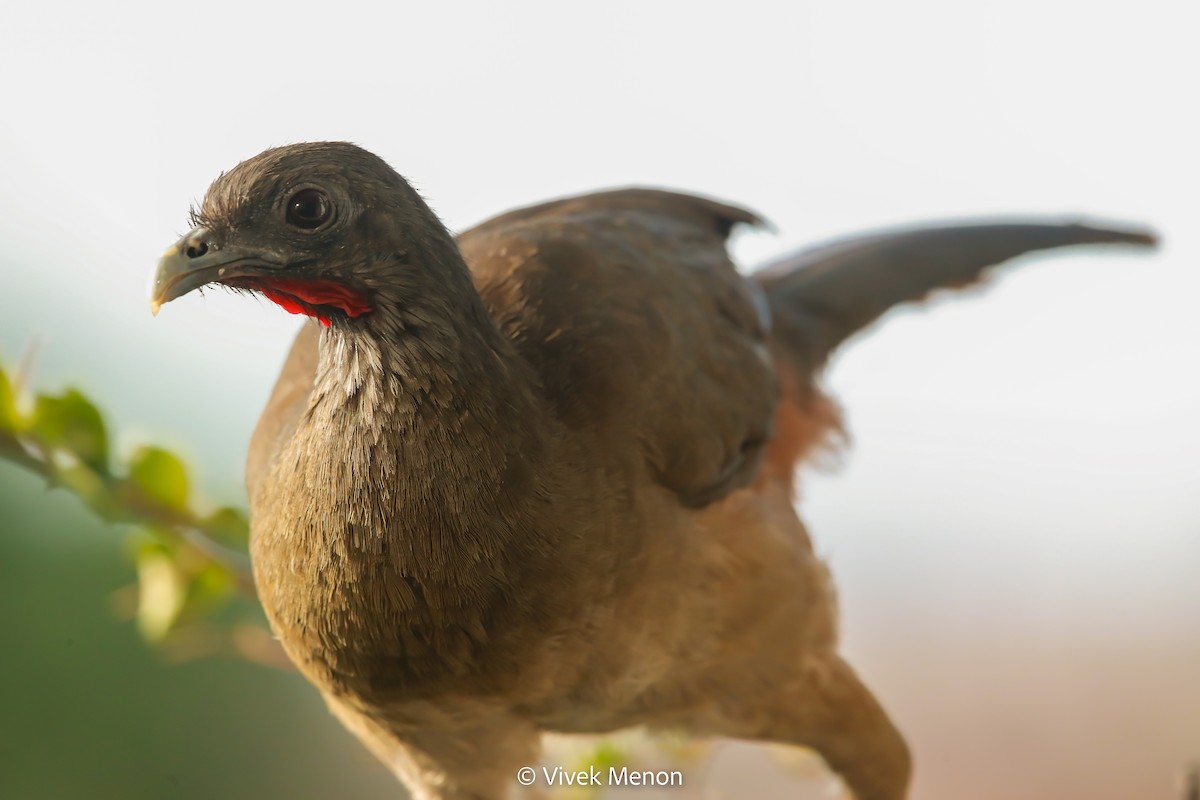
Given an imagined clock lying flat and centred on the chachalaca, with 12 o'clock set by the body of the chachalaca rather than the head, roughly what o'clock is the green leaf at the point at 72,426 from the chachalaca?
The green leaf is roughly at 2 o'clock from the chachalaca.

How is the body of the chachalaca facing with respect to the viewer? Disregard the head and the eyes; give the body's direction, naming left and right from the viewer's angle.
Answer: facing the viewer and to the left of the viewer
